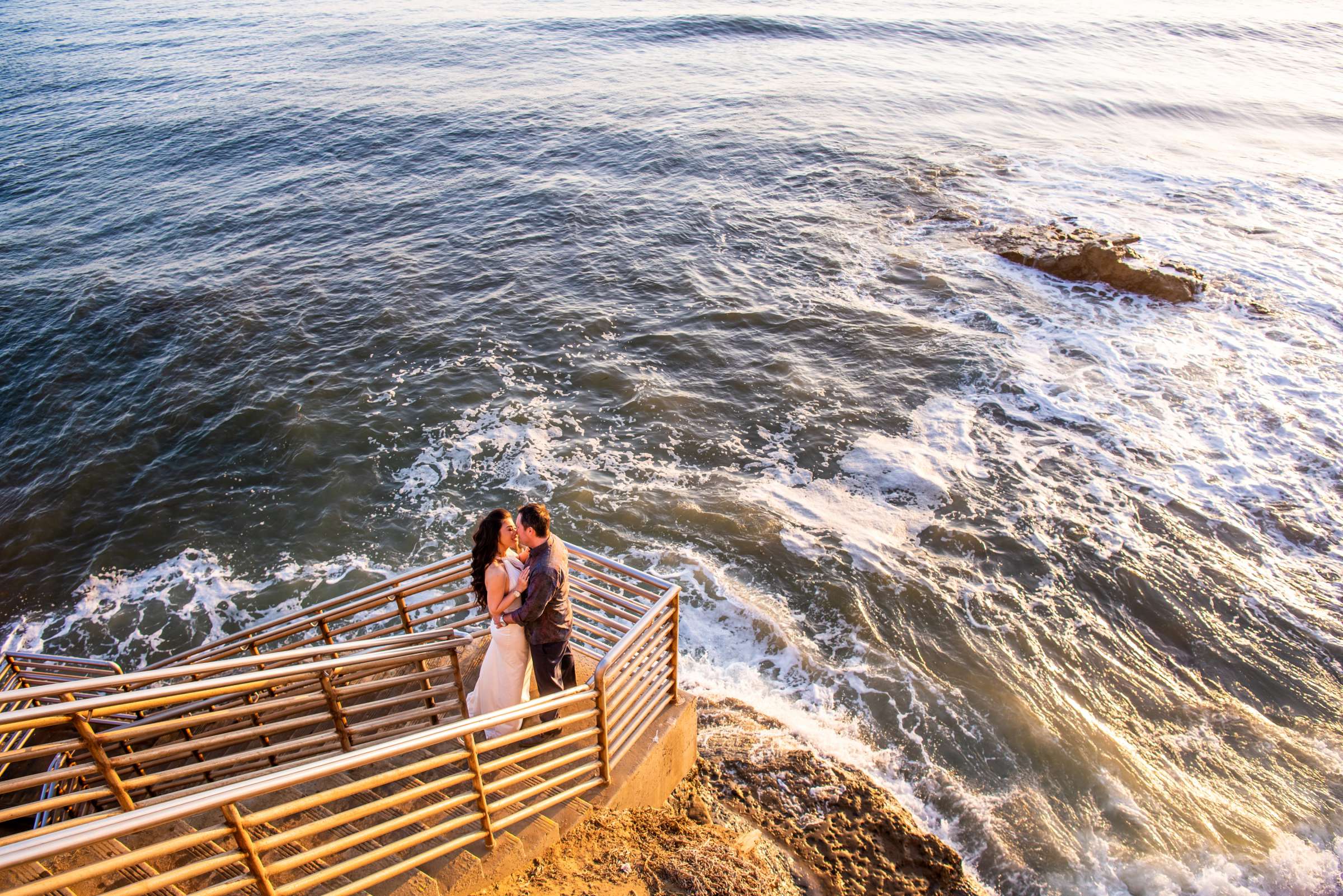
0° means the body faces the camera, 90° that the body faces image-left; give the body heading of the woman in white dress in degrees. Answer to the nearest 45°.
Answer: approximately 270°

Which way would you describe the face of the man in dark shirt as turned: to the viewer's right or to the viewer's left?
to the viewer's left
